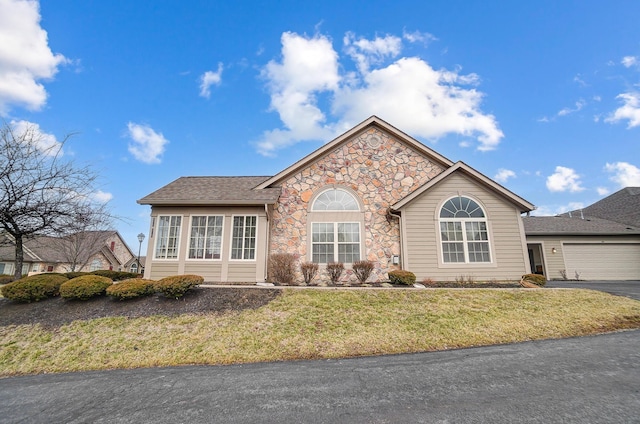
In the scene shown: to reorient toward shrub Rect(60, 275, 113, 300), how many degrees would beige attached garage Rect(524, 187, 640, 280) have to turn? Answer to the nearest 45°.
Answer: approximately 45° to its right

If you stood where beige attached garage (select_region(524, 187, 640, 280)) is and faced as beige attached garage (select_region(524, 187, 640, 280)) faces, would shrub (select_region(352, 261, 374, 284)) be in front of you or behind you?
in front

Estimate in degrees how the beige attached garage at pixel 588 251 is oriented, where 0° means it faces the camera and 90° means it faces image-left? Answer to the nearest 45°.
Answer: approximately 0°

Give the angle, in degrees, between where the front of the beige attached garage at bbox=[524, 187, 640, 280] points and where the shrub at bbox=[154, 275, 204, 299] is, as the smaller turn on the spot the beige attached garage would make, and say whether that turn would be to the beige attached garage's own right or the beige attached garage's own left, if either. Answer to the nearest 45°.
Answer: approximately 45° to the beige attached garage's own right

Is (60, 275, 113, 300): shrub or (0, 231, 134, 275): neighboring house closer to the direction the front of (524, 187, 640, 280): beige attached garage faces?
the shrub

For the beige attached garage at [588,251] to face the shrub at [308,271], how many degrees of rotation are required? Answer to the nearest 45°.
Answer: approximately 45° to its right

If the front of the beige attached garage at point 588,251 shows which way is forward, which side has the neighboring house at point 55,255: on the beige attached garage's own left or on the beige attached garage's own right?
on the beige attached garage's own right
